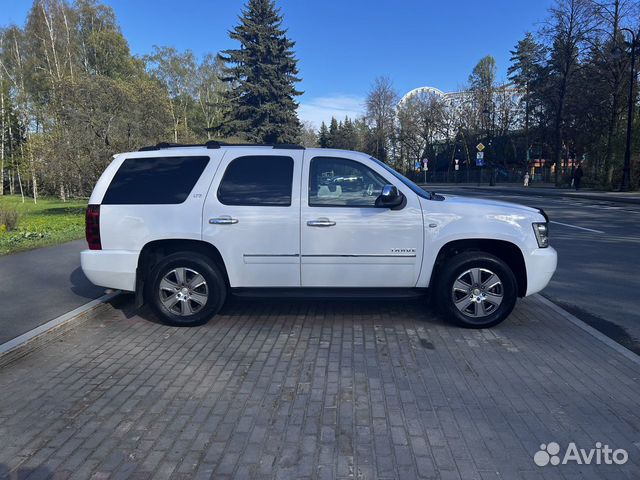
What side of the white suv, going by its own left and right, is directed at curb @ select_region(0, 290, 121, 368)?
back

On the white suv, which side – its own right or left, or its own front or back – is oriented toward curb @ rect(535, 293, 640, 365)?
front

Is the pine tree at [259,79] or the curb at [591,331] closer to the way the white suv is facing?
the curb

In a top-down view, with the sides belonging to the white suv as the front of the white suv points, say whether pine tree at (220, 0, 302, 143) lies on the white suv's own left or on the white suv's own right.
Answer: on the white suv's own left

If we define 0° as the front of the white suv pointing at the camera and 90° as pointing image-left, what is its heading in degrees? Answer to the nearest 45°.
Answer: approximately 270°
